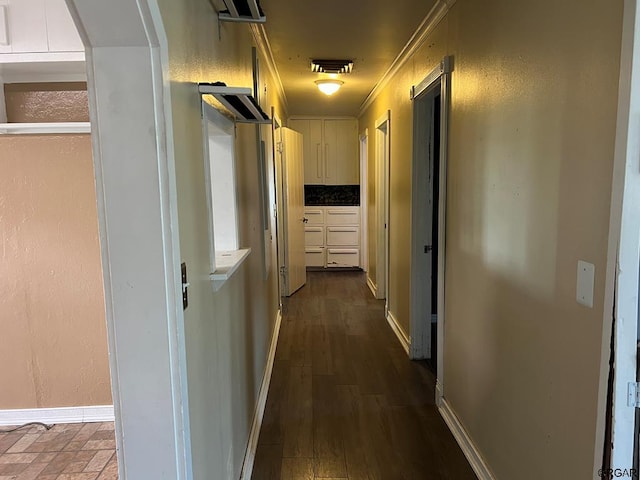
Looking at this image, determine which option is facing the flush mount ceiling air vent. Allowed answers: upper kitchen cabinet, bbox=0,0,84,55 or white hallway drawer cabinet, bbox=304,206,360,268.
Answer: the white hallway drawer cabinet

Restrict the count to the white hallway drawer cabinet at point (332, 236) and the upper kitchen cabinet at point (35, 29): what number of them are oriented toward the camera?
2

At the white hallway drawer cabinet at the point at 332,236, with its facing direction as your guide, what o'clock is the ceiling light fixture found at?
The ceiling light fixture is roughly at 12 o'clock from the white hallway drawer cabinet.

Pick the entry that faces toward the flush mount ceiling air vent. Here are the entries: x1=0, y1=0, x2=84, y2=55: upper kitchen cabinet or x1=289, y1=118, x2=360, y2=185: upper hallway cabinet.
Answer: x1=289, y1=118, x2=360, y2=185: upper hallway cabinet

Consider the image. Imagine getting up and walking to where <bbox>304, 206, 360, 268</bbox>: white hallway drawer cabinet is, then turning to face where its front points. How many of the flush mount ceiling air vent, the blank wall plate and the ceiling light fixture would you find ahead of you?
3

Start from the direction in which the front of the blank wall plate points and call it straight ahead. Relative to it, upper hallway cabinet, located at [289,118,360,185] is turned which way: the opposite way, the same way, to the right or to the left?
to the left

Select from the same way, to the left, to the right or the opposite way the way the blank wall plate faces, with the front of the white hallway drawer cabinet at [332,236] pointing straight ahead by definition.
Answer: to the right

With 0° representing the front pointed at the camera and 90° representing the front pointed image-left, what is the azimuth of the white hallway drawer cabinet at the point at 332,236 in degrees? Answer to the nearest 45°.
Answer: approximately 0°

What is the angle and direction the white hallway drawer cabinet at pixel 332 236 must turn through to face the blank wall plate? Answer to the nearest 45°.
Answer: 0° — it already faces it
